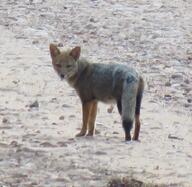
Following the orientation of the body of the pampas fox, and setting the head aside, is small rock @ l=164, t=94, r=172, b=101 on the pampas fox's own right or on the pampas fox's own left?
on the pampas fox's own right

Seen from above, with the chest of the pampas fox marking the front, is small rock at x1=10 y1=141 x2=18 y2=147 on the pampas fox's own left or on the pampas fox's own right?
on the pampas fox's own left

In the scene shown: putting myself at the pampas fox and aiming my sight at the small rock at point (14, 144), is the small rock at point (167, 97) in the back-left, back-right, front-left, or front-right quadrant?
back-right

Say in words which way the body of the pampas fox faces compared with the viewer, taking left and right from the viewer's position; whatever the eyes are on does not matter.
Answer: facing away from the viewer and to the left of the viewer
